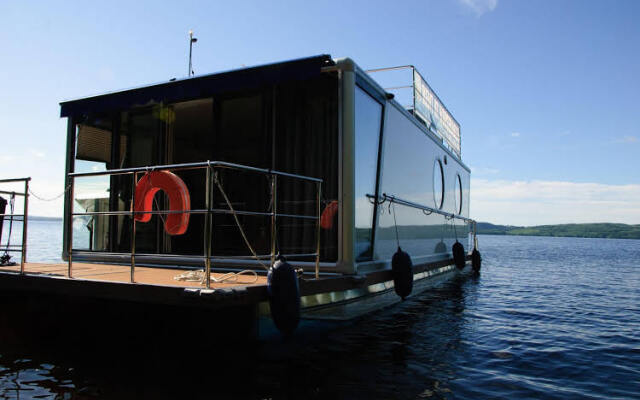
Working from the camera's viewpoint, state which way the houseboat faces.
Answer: facing the viewer and to the left of the viewer
